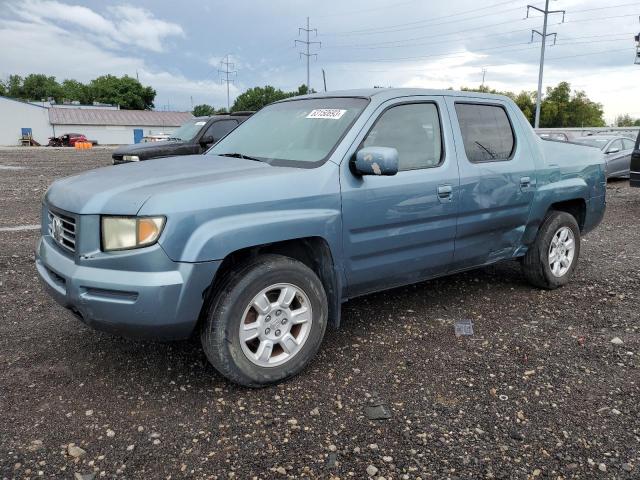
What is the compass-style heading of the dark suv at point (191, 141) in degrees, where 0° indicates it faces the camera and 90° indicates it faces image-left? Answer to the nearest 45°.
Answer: approximately 45°

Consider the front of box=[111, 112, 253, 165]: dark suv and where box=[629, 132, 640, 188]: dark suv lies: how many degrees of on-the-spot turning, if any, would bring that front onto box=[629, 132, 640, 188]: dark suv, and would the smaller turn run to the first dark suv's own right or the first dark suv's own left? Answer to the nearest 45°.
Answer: approximately 135° to the first dark suv's own left

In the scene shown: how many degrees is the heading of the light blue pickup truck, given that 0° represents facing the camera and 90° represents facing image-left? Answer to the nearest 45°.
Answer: approximately 45°

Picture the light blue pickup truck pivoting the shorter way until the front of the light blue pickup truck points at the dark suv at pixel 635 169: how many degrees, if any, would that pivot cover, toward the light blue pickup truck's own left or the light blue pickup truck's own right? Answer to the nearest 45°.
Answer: approximately 180°
